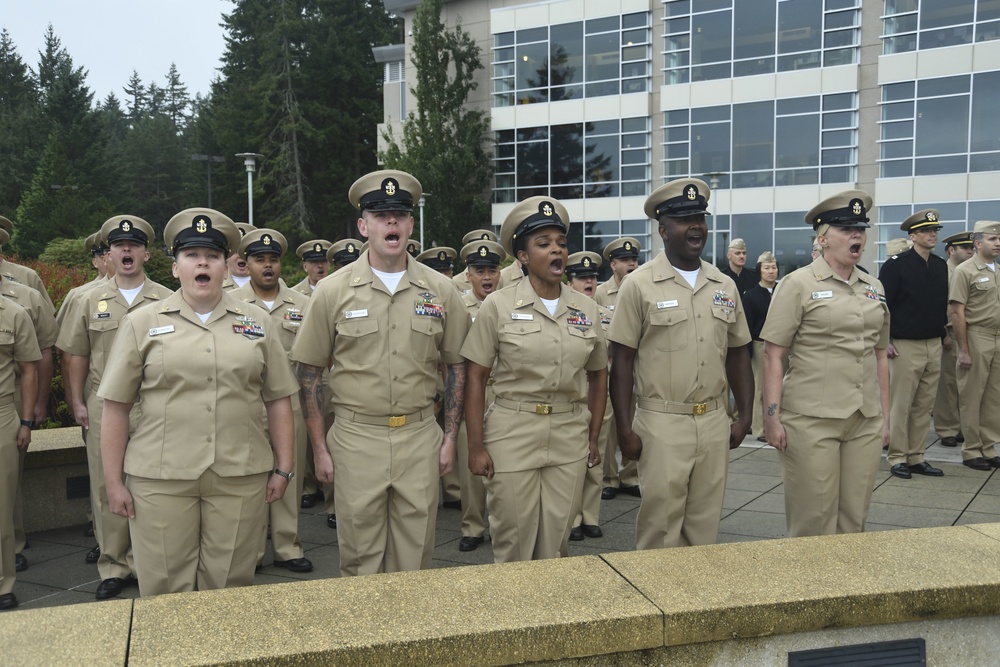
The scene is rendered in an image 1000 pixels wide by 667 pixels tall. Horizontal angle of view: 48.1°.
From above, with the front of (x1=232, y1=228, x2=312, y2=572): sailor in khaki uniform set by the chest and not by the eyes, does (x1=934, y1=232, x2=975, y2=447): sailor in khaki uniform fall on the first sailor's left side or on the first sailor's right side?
on the first sailor's left side

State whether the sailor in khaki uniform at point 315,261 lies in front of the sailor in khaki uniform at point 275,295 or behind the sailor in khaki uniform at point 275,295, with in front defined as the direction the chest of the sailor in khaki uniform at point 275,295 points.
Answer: behind

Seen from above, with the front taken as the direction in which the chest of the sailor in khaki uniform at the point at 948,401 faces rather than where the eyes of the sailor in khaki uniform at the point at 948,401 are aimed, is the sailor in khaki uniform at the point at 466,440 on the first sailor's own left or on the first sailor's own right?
on the first sailor's own right

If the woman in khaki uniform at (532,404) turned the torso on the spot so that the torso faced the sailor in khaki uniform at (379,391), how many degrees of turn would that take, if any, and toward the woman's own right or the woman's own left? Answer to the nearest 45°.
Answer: approximately 135° to the woman's own right

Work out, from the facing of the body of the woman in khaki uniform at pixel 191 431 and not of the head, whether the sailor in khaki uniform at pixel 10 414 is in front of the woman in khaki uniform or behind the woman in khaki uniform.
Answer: behind

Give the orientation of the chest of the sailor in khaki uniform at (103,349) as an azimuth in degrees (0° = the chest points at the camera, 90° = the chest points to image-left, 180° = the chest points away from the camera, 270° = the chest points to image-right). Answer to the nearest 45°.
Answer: approximately 0°
